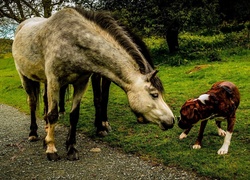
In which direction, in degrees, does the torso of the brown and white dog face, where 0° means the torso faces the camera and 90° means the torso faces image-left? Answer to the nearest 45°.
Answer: approximately 90°

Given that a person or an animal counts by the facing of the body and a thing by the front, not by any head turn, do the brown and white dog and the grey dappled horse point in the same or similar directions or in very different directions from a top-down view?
very different directions

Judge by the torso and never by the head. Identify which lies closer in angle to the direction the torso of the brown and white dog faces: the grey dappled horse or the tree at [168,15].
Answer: the grey dappled horse

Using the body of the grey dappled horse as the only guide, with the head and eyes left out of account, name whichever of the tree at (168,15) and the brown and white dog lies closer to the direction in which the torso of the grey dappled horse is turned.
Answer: the brown and white dog

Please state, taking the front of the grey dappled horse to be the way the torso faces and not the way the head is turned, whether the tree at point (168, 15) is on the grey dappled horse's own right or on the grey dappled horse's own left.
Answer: on the grey dappled horse's own left

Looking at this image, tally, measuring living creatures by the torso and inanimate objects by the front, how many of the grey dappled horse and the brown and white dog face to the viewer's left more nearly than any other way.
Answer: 1

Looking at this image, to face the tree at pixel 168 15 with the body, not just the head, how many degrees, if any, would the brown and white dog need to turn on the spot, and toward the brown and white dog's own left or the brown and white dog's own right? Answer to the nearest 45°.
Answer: approximately 90° to the brown and white dog's own right

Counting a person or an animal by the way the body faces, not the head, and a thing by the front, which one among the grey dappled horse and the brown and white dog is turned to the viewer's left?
the brown and white dog
